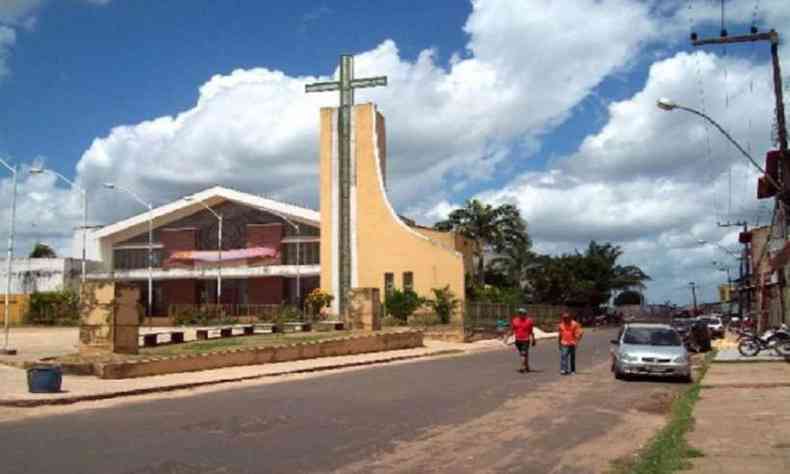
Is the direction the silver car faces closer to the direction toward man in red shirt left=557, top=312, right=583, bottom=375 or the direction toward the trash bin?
the trash bin

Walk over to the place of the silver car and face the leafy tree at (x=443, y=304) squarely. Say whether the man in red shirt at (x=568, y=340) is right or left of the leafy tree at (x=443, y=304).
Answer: left

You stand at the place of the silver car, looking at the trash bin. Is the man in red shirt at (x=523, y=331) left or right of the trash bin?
right

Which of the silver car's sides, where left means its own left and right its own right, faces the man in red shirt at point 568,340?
right

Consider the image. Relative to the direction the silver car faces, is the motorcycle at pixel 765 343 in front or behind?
behind

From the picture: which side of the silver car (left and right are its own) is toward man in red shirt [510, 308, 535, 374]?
right

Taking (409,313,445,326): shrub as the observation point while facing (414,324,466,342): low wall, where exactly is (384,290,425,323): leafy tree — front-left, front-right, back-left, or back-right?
back-right

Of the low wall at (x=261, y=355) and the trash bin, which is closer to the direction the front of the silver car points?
the trash bin

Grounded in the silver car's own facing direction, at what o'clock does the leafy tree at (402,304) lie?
The leafy tree is roughly at 5 o'clock from the silver car.

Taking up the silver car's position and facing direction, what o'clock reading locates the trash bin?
The trash bin is roughly at 2 o'clock from the silver car.

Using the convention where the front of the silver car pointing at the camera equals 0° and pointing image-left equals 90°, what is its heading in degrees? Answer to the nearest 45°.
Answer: approximately 0°

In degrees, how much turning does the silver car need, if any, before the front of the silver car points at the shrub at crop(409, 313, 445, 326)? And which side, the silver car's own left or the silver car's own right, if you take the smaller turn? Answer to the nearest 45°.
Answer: approximately 135° to the silver car's own right
